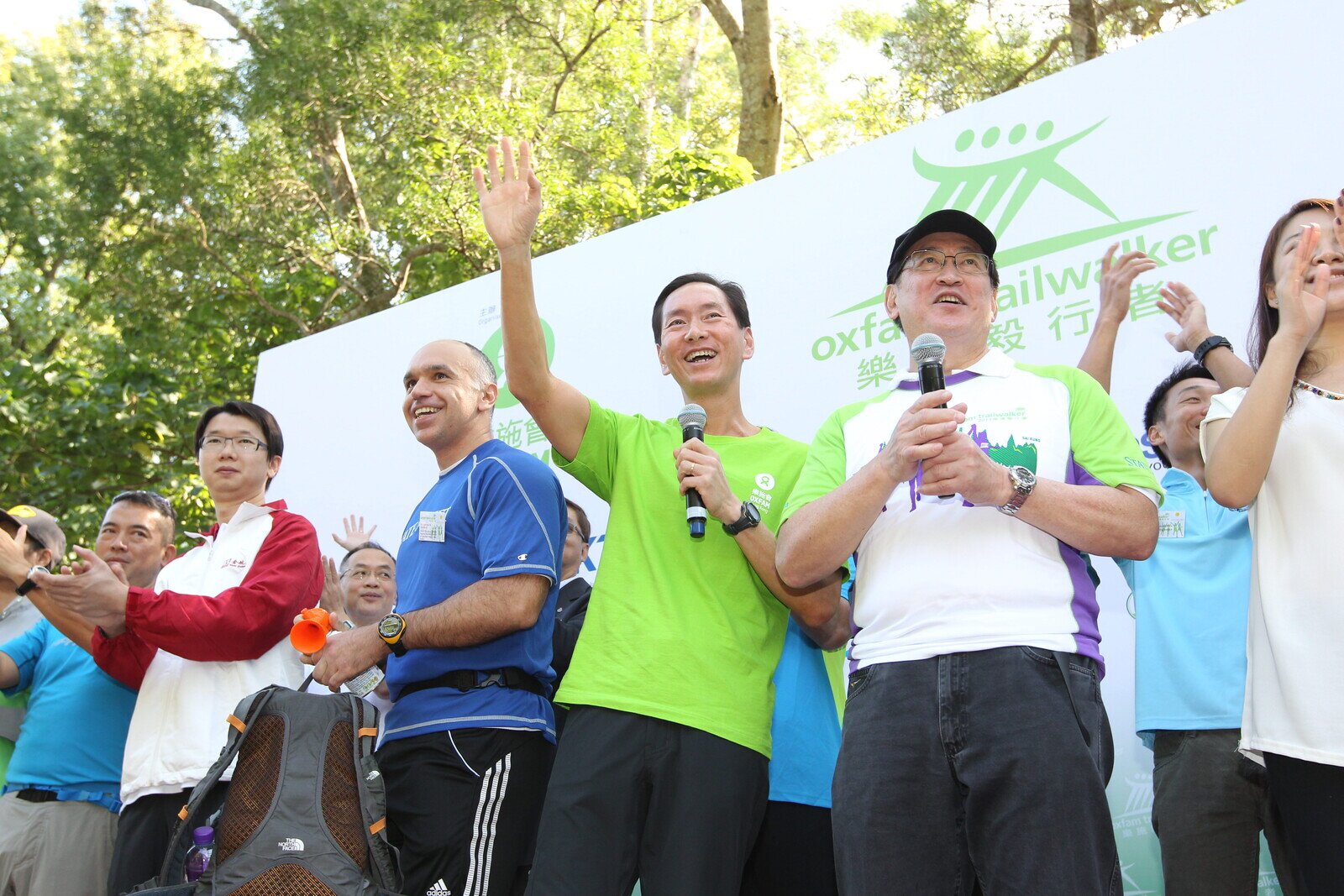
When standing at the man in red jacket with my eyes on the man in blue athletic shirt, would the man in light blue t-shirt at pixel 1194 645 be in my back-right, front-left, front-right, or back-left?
front-left

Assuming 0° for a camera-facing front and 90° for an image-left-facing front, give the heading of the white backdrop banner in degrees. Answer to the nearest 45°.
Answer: approximately 45°

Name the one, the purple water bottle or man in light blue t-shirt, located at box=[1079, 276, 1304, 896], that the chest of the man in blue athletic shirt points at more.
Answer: the purple water bottle

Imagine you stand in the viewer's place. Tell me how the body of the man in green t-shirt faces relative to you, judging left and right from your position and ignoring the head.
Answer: facing the viewer

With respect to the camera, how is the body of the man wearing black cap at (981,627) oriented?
toward the camera

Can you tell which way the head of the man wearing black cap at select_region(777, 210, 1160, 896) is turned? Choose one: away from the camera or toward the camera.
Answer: toward the camera

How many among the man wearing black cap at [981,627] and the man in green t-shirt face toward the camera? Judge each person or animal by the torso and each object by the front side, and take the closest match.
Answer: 2

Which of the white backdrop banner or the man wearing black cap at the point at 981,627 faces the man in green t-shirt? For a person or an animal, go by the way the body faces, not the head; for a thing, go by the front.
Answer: the white backdrop banner

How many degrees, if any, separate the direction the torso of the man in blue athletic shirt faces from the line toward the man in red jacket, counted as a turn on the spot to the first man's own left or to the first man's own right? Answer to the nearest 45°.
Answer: approximately 90° to the first man's own right

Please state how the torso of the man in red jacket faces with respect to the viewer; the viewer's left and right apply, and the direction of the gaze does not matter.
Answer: facing the viewer and to the left of the viewer

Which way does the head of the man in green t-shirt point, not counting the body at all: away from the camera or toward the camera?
toward the camera

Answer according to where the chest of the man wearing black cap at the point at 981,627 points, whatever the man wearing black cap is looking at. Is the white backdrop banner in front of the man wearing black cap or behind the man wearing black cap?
behind

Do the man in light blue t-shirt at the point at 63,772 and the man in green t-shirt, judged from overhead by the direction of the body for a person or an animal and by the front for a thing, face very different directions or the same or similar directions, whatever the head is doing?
same or similar directions
